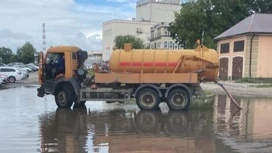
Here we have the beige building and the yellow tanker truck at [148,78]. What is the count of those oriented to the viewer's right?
0

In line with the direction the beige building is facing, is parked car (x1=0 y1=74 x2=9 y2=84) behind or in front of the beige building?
in front

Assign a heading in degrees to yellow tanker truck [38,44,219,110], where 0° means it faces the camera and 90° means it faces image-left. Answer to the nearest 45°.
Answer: approximately 90°

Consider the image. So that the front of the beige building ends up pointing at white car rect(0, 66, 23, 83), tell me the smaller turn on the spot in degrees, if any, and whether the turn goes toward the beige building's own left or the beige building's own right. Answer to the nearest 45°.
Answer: approximately 45° to the beige building's own right

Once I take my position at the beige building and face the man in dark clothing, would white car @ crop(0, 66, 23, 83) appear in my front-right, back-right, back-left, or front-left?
front-right
